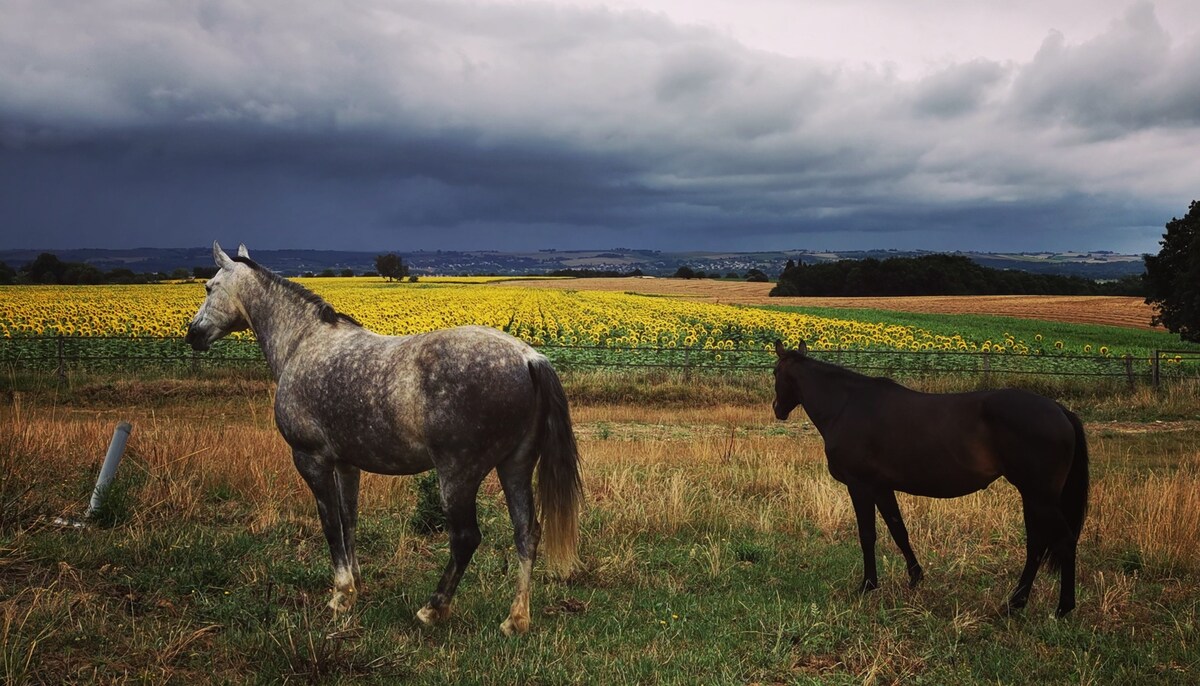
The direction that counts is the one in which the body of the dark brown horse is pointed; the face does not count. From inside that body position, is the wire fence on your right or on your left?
on your right

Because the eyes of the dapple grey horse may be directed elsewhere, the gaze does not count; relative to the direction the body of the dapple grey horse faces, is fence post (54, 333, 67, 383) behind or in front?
in front

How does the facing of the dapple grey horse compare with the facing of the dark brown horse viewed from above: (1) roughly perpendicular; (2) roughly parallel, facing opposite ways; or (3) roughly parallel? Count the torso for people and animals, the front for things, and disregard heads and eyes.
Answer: roughly parallel

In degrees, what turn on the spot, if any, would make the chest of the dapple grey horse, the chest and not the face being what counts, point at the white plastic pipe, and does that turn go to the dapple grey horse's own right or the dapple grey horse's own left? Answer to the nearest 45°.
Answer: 0° — it already faces it

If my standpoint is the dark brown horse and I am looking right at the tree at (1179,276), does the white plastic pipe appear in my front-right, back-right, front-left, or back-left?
back-left

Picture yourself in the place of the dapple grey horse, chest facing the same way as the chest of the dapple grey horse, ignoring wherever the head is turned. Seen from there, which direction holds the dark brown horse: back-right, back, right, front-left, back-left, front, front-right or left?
back-right

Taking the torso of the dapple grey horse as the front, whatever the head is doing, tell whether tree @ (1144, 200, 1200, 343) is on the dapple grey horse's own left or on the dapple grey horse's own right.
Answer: on the dapple grey horse's own right

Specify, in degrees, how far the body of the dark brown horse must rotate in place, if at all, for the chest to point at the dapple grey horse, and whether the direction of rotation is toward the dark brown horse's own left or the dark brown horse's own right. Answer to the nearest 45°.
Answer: approximately 45° to the dark brown horse's own left

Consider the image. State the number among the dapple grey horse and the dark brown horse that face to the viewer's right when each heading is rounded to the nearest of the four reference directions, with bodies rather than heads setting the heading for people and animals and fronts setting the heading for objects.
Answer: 0

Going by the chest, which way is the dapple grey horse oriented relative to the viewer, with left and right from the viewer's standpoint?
facing away from the viewer and to the left of the viewer

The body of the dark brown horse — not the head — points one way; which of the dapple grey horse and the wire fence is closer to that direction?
the dapple grey horse

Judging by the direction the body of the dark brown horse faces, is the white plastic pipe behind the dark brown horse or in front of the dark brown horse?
in front

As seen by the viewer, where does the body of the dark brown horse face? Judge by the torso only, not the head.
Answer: to the viewer's left
